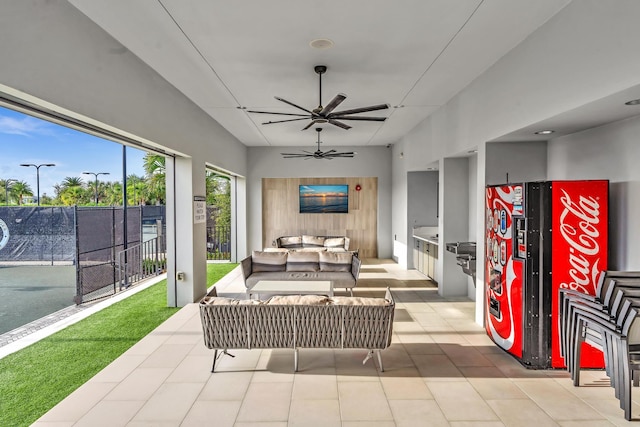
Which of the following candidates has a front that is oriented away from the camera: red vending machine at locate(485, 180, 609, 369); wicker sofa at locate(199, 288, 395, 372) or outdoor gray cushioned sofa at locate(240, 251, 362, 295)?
the wicker sofa

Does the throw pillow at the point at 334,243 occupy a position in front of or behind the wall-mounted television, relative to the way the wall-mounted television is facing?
in front

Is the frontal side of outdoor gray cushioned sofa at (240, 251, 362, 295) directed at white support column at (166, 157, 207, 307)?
no

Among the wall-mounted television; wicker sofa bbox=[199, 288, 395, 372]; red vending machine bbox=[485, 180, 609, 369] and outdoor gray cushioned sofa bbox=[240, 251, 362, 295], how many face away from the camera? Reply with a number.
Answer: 1

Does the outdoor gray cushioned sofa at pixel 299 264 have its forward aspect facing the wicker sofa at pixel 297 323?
yes

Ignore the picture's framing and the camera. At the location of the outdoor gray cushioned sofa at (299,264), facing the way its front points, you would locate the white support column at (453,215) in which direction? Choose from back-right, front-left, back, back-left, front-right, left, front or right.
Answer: left

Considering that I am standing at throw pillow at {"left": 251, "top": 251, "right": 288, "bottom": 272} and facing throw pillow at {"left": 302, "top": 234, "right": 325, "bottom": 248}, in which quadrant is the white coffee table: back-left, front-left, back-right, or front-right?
back-right

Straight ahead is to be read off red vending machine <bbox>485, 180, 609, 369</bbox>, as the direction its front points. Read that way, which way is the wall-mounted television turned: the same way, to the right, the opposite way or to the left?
to the left

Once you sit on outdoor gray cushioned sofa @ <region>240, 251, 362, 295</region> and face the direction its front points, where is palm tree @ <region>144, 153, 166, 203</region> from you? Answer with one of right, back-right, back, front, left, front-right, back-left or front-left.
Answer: back-right

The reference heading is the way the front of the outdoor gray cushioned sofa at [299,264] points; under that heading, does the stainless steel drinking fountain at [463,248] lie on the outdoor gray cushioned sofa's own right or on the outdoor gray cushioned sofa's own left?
on the outdoor gray cushioned sofa's own left

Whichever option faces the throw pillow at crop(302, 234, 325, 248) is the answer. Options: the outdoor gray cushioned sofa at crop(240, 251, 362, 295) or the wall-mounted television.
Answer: the wall-mounted television

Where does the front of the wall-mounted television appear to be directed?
toward the camera

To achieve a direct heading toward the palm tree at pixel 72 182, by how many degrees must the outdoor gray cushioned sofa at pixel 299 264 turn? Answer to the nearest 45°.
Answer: approximately 90° to its right

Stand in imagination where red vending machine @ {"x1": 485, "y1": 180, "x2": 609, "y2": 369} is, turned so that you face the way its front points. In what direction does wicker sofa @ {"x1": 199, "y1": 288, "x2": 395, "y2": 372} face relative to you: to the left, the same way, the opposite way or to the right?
to the right

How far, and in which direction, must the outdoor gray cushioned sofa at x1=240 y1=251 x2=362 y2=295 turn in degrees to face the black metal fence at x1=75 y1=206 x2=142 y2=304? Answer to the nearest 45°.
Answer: approximately 90° to its right

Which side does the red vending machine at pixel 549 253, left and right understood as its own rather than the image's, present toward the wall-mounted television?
right

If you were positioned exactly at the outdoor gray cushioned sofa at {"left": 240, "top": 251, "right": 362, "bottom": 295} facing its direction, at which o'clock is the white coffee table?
The white coffee table is roughly at 12 o'clock from the outdoor gray cushioned sofa.

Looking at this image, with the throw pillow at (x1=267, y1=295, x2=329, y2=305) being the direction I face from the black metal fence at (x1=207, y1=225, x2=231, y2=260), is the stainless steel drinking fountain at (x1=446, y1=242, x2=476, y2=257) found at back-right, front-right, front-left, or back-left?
front-left

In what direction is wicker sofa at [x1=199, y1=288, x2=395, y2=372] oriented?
away from the camera

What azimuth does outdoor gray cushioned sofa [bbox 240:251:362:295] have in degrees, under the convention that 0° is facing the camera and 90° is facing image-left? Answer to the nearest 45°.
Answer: approximately 0°

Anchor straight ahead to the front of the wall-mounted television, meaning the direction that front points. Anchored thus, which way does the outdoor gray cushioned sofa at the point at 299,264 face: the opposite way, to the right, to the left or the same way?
the same way

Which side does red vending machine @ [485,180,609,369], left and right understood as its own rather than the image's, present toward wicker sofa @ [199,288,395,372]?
front
